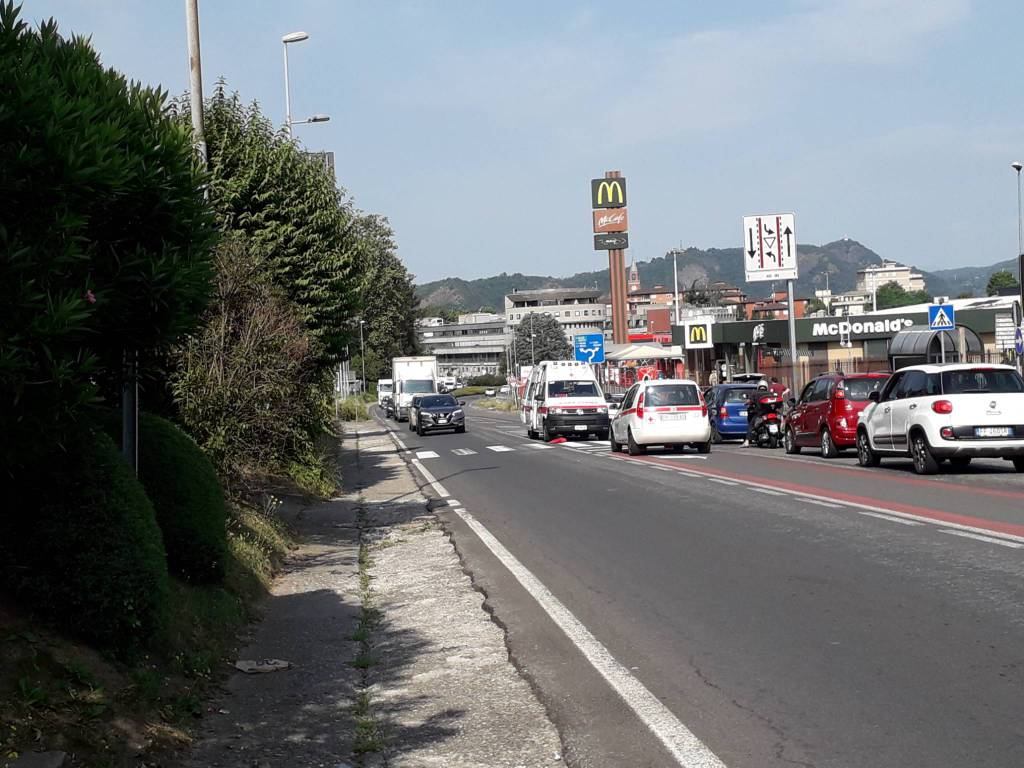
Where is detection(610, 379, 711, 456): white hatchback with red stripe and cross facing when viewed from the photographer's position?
facing away from the viewer and to the left of the viewer

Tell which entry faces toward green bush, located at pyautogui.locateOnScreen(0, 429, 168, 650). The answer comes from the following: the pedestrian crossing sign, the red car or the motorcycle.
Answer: the pedestrian crossing sign

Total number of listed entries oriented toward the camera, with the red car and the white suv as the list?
0

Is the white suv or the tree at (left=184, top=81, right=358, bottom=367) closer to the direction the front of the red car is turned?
the tree

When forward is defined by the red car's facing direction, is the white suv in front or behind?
behind

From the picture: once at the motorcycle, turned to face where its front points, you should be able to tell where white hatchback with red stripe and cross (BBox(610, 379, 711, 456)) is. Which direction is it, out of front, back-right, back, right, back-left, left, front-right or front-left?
left

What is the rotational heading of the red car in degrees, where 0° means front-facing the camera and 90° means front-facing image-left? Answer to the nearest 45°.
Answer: approximately 135°

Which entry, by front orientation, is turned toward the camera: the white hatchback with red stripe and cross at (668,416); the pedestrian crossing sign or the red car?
the pedestrian crossing sign

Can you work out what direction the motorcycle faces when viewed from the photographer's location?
facing away from the viewer and to the left of the viewer

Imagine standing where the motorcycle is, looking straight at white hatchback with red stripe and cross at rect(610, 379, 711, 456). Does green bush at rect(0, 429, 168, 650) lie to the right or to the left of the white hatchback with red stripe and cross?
left

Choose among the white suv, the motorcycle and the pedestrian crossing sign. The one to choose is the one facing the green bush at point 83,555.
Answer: the pedestrian crossing sign

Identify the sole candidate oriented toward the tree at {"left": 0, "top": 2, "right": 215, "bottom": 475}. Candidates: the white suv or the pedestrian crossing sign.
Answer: the pedestrian crossing sign
